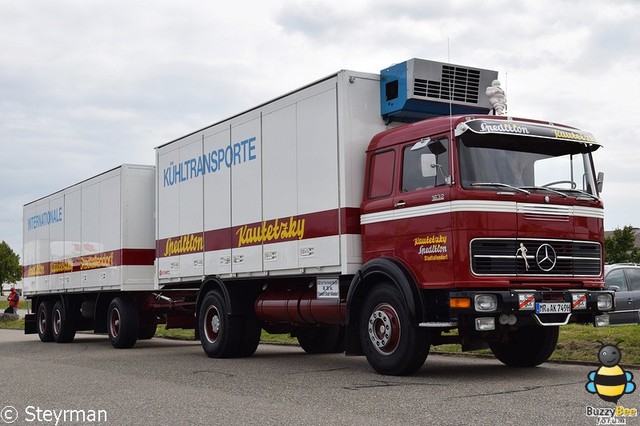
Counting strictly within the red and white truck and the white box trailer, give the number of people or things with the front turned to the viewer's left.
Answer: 0

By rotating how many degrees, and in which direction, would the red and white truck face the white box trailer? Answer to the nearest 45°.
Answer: approximately 180°

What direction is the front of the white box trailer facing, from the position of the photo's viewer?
facing the viewer and to the right of the viewer

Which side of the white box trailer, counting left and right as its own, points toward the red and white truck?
front
